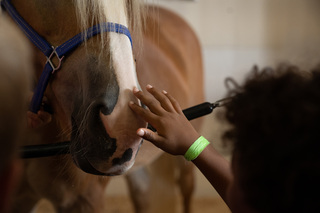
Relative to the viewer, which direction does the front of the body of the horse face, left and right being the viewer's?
facing the viewer and to the left of the viewer

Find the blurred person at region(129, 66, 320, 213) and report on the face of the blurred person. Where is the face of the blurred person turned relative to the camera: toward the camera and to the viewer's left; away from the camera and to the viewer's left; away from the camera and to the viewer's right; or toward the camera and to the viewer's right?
away from the camera and to the viewer's left
